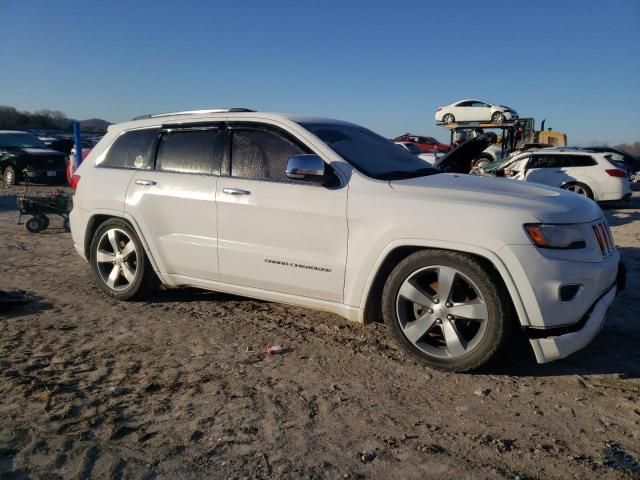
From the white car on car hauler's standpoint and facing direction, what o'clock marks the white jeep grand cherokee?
The white jeep grand cherokee is roughly at 3 o'clock from the white car on car hauler.

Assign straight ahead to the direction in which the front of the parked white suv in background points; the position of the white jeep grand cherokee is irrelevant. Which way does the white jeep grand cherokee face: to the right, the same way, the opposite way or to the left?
the opposite way

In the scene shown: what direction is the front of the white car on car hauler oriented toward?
to the viewer's right

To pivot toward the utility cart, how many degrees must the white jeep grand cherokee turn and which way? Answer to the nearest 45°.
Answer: approximately 180°

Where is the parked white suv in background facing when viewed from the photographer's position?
facing away from the viewer and to the left of the viewer
